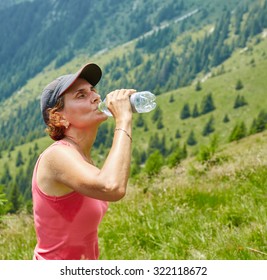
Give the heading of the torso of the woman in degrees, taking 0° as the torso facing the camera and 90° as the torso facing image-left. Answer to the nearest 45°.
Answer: approximately 270°
